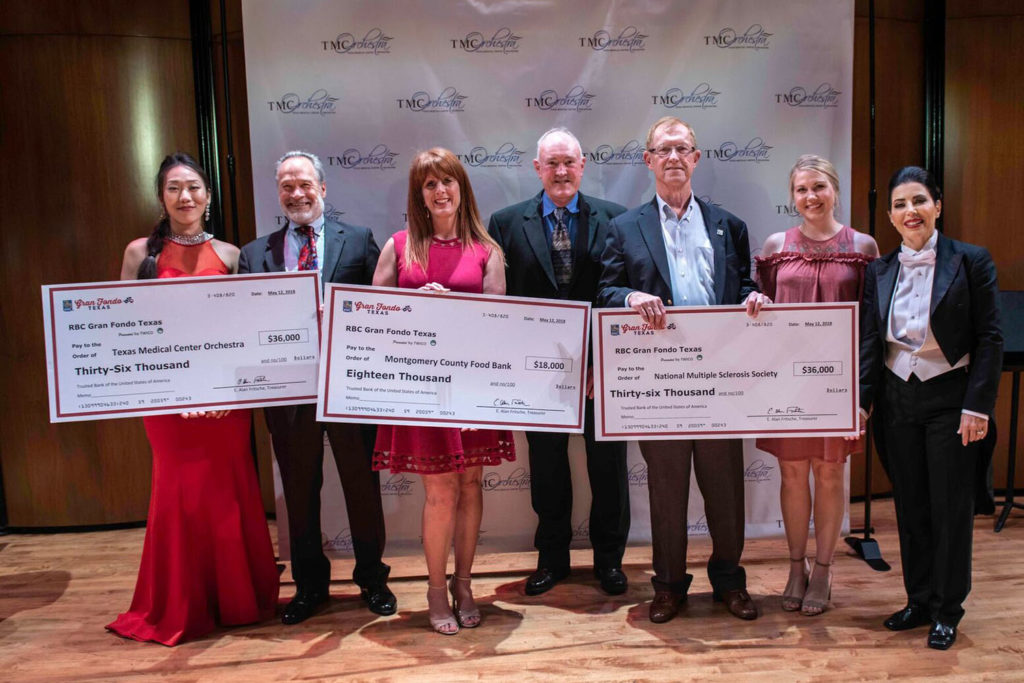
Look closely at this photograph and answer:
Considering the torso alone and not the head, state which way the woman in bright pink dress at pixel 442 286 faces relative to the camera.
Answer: toward the camera

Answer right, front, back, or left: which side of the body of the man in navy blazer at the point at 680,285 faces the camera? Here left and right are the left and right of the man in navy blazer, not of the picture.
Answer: front

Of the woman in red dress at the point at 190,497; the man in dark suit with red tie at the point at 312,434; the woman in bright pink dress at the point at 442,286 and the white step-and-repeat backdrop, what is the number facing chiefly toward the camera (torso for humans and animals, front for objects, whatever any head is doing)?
4

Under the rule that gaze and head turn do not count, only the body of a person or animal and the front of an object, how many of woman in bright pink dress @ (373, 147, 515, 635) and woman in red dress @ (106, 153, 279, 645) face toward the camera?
2

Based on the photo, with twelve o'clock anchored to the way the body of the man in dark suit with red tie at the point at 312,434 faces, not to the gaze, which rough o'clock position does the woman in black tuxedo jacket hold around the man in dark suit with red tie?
The woman in black tuxedo jacket is roughly at 10 o'clock from the man in dark suit with red tie.

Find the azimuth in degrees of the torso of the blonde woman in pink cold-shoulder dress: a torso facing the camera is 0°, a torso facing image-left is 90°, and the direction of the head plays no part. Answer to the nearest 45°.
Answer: approximately 0°

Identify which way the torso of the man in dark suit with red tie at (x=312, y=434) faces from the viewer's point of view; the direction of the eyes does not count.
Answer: toward the camera
